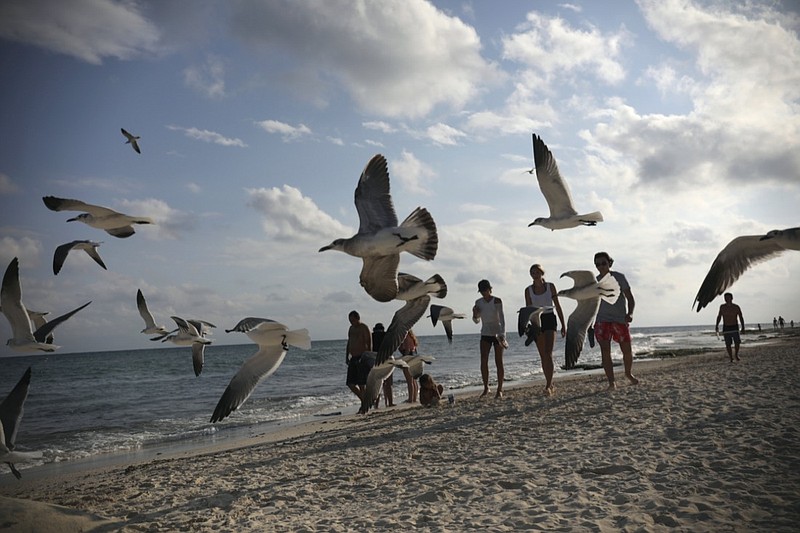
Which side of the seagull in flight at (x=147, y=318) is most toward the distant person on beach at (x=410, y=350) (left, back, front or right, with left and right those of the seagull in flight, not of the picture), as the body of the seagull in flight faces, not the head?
back

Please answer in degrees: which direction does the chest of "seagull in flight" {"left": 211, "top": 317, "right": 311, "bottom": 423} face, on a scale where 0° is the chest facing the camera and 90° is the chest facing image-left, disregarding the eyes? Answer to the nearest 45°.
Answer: approximately 90°

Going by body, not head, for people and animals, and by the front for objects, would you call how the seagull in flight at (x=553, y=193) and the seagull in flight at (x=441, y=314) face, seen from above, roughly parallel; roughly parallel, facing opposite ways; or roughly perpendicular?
roughly parallel

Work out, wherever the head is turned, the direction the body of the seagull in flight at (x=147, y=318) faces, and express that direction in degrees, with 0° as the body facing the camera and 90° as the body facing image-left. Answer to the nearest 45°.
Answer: approximately 90°

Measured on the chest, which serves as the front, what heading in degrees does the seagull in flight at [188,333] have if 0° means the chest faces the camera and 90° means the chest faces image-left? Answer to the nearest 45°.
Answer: approximately 90°

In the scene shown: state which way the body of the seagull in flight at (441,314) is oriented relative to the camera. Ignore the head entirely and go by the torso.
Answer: to the viewer's left

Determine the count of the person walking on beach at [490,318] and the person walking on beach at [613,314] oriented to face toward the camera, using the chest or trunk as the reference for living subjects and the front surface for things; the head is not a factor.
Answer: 2

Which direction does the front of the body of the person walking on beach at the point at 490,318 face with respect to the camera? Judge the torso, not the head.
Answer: toward the camera

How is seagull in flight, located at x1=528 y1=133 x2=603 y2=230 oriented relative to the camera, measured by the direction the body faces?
to the viewer's left

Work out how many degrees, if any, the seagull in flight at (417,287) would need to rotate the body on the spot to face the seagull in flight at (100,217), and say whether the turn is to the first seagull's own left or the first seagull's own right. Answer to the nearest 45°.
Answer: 0° — it already faces it

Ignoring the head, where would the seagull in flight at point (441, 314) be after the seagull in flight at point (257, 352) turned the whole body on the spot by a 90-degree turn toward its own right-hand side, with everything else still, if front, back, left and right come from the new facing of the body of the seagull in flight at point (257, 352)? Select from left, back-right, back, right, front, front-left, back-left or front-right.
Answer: front-right

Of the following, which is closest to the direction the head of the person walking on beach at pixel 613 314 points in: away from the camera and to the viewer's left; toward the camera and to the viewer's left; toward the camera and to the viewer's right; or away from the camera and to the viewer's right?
toward the camera and to the viewer's left

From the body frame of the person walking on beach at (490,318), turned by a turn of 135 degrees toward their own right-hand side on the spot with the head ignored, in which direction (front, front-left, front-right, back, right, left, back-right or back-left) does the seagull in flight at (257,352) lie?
left

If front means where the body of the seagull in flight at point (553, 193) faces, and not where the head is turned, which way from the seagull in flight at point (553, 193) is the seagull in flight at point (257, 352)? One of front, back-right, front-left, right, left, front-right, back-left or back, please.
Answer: front-left

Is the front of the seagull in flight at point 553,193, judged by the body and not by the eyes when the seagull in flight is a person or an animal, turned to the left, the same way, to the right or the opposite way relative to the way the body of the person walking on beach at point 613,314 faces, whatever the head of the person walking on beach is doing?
to the right

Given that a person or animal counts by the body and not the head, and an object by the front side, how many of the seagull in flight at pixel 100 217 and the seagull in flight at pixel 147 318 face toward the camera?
0
